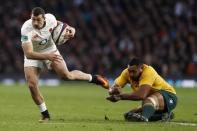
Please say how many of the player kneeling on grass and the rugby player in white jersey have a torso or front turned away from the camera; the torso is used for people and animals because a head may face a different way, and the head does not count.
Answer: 0

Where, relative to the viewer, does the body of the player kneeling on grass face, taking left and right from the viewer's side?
facing the viewer and to the left of the viewer

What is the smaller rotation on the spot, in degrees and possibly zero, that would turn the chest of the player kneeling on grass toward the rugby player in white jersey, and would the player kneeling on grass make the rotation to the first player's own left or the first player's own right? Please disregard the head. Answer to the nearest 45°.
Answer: approximately 45° to the first player's own right

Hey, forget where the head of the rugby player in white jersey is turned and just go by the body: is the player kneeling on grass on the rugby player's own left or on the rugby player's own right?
on the rugby player's own left

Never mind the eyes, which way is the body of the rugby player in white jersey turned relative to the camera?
toward the camera
